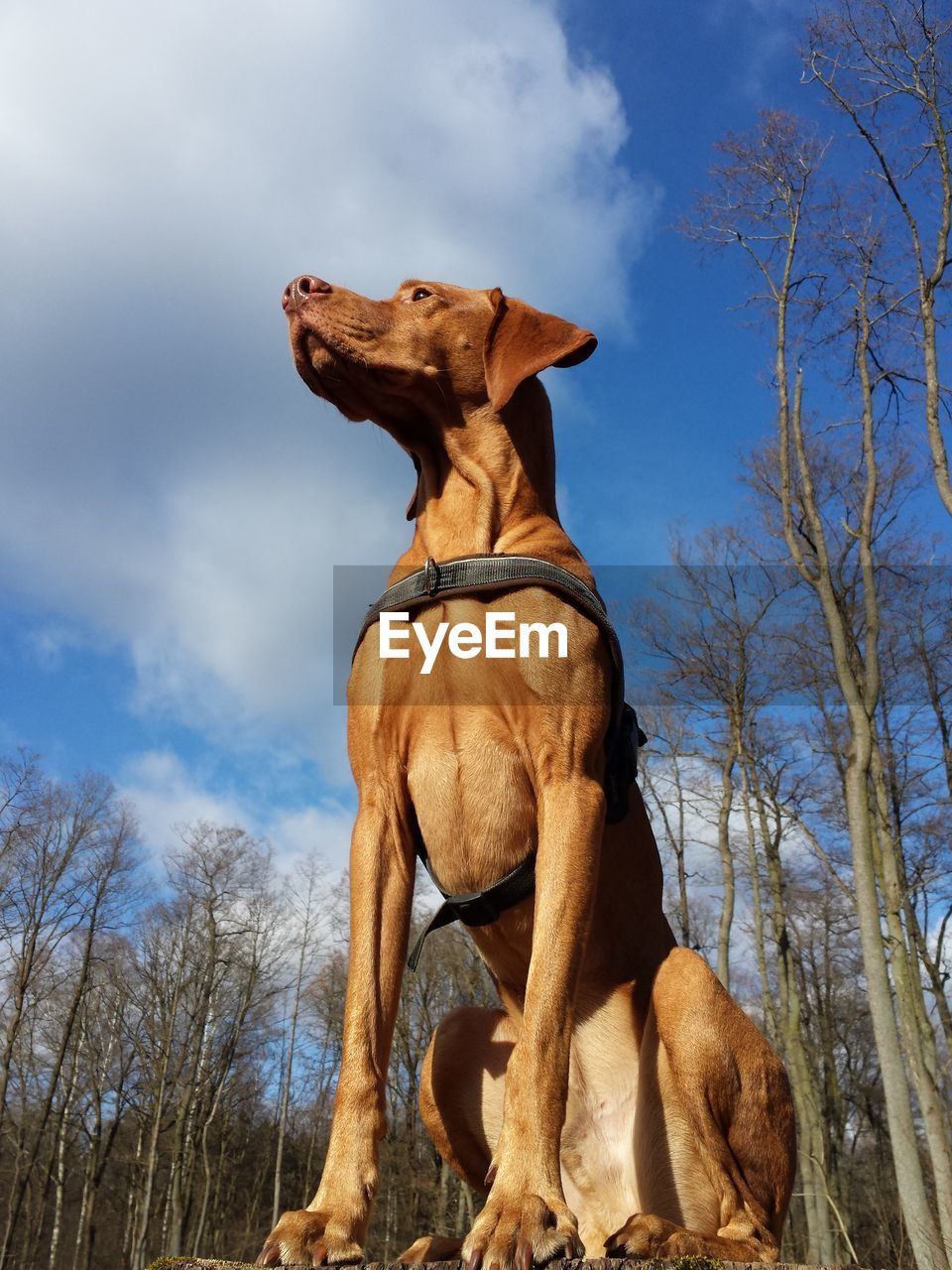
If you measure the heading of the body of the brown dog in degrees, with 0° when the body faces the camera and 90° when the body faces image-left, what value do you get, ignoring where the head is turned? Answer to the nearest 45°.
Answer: approximately 45°
